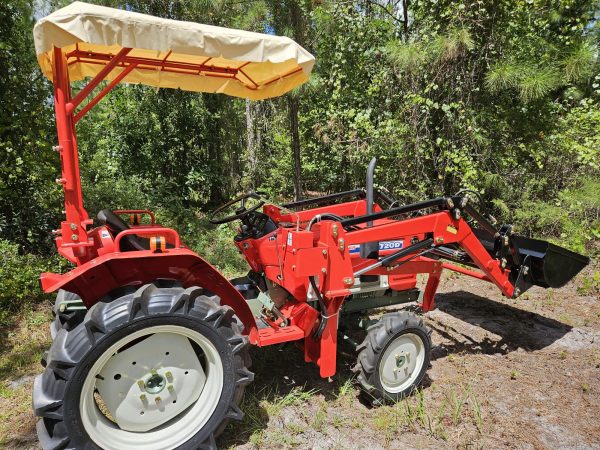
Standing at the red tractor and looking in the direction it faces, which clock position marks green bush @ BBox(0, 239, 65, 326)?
The green bush is roughly at 9 o'clock from the red tractor.

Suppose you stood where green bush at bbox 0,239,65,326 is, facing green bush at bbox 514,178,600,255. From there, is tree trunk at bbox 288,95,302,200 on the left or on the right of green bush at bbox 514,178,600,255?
left

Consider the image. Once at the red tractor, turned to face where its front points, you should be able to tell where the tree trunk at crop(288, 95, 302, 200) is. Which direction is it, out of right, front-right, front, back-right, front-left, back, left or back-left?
front-left

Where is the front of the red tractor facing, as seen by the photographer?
facing away from the viewer and to the right of the viewer

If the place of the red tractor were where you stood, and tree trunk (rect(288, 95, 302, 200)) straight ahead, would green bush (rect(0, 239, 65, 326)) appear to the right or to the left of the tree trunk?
left
